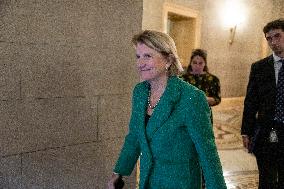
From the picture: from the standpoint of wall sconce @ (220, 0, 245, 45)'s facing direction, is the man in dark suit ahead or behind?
ahead

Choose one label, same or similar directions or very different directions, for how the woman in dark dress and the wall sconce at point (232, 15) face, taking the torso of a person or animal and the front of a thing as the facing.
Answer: same or similar directions

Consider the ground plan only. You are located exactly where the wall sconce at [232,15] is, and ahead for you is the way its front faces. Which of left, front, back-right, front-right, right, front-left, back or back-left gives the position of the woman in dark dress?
front

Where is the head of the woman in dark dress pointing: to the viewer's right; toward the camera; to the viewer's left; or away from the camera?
toward the camera

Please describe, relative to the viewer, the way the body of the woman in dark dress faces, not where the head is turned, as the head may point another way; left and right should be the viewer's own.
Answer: facing the viewer

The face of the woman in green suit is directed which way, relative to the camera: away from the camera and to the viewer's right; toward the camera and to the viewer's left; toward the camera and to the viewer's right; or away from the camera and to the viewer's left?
toward the camera and to the viewer's left

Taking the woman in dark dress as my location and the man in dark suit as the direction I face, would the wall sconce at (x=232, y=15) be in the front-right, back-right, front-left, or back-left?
back-left

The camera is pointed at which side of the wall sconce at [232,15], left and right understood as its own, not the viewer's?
front

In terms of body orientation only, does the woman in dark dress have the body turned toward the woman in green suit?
yes

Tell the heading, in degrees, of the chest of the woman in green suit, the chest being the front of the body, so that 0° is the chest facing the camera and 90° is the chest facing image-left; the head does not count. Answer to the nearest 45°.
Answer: approximately 45°

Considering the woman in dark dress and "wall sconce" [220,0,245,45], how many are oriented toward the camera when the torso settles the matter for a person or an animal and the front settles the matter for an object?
2

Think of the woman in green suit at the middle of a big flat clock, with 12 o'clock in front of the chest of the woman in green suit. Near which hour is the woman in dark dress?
The woman in dark dress is roughly at 5 o'clock from the woman in green suit.

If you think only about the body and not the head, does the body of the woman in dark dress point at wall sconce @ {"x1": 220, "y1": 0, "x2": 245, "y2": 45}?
no

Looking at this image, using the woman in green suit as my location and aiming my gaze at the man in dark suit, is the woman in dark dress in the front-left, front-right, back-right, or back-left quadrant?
front-left

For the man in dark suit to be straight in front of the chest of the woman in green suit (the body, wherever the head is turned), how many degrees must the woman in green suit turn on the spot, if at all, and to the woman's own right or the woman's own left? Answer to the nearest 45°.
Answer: approximately 180°
